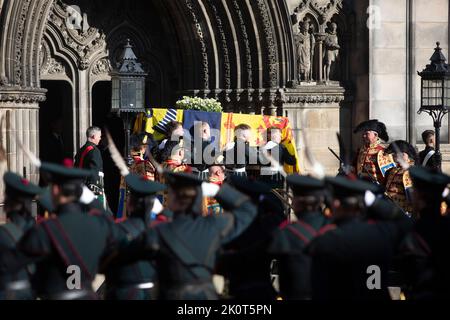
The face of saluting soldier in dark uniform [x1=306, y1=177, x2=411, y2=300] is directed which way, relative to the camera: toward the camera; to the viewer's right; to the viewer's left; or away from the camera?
away from the camera

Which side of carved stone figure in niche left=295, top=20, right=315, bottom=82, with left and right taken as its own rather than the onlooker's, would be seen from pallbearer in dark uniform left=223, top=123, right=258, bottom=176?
front

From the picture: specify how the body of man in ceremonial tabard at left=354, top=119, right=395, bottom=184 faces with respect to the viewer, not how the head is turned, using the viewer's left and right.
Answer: facing the viewer and to the left of the viewer

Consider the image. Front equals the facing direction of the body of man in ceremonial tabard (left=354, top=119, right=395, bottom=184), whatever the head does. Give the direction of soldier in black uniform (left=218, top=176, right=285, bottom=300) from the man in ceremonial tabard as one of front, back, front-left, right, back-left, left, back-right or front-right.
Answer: front-left

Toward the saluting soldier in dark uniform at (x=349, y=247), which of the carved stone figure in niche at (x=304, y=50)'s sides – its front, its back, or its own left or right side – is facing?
front

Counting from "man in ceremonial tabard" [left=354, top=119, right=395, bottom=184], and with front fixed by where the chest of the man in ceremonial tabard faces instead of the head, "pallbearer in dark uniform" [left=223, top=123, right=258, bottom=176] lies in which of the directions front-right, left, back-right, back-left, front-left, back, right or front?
front-right

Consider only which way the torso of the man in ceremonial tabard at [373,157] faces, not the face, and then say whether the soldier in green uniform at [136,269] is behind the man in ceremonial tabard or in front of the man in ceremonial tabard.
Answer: in front

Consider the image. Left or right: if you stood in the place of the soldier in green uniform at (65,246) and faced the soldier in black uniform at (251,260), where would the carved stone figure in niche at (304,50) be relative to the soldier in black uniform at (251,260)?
left

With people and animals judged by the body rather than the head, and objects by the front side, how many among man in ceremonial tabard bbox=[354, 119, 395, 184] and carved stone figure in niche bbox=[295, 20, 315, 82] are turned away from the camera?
0

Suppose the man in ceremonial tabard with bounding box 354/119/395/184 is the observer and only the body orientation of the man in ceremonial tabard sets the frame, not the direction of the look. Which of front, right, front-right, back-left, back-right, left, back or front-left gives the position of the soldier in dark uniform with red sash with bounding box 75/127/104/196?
front-right

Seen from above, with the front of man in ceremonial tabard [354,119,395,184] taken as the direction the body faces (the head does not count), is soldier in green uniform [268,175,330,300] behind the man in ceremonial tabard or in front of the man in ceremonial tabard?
in front

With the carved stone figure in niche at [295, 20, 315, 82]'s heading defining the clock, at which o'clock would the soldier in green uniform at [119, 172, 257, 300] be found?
The soldier in green uniform is roughly at 12 o'clock from the carved stone figure in niche.

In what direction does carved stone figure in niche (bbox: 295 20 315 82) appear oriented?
toward the camera

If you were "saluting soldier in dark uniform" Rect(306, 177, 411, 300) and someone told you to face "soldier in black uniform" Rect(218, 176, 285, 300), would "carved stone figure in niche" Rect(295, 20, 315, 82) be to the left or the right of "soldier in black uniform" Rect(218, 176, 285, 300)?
right

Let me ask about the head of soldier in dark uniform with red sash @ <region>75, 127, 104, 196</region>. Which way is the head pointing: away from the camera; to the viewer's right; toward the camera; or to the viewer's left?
to the viewer's right

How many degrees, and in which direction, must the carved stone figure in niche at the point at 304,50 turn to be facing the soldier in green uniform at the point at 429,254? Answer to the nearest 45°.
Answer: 0° — it already faces them

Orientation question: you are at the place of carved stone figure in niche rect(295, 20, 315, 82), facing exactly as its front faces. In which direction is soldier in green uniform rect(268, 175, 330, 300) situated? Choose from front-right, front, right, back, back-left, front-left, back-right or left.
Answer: front

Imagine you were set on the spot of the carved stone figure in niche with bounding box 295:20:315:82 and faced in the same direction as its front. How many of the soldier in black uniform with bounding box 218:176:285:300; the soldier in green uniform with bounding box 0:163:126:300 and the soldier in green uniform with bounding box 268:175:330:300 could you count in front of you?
3
